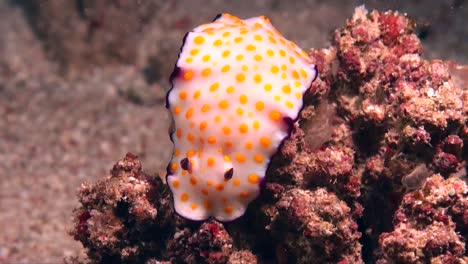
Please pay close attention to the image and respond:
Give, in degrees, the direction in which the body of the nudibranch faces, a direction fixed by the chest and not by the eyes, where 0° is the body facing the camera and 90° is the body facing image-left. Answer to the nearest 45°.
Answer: approximately 0°
